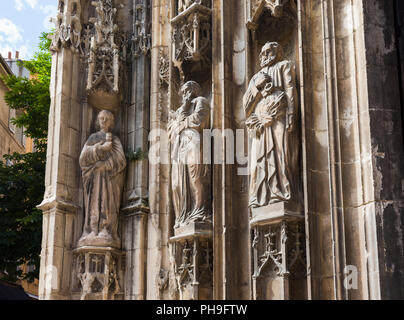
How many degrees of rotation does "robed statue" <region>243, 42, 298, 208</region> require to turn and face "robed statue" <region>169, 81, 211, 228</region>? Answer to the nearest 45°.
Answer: approximately 90° to its right

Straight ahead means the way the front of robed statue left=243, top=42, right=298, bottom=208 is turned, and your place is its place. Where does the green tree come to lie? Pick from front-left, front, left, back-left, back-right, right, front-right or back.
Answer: right

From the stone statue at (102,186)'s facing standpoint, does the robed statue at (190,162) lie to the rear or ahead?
ahead

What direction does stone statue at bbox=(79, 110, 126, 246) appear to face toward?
toward the camera

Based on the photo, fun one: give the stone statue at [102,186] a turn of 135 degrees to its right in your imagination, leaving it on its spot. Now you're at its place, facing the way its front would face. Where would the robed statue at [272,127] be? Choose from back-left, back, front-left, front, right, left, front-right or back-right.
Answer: back

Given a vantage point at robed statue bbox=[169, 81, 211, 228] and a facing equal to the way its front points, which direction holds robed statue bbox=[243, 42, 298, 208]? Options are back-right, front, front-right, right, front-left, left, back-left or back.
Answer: left

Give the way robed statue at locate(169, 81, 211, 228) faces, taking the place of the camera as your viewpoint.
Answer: facing the viewer and to the left of the viewer

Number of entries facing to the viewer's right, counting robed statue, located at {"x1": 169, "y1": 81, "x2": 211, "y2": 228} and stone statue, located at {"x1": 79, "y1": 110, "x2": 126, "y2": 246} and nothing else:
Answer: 0

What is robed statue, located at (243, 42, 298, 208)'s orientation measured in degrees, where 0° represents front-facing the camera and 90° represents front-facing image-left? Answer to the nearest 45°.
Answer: approximately 45°
